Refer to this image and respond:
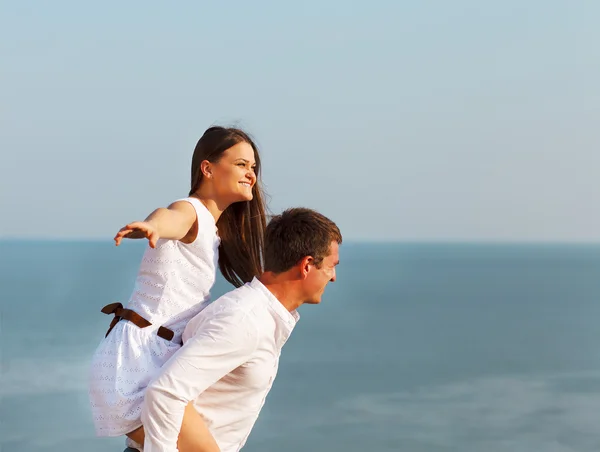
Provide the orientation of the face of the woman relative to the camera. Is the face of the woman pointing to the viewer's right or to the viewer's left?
to the viewer's right

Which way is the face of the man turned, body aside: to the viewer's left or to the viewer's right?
to the viewer's right

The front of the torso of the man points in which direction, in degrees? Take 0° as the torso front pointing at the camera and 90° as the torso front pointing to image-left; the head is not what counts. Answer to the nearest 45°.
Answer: approximately 270°

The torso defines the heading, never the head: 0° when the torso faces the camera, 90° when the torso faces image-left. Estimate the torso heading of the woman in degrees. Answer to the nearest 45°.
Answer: approximately 270°
